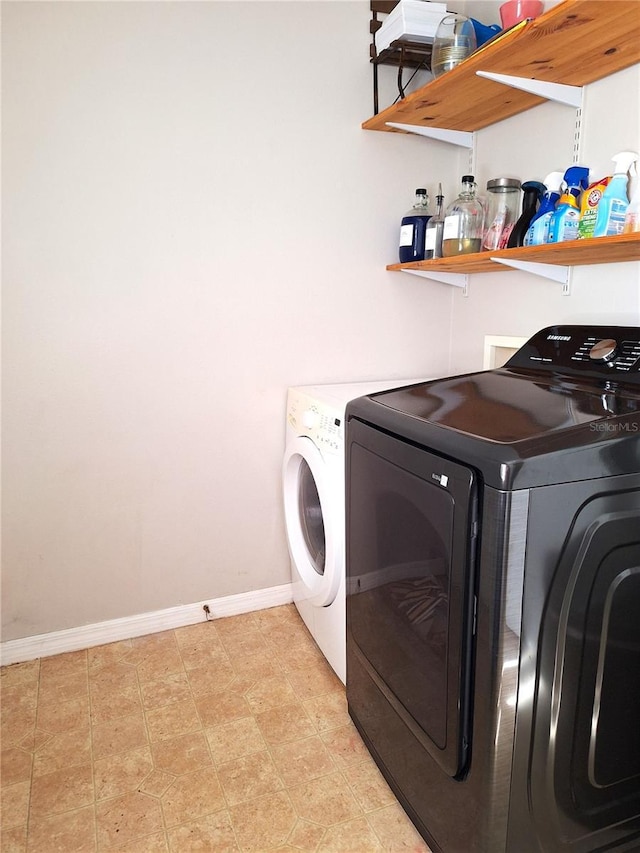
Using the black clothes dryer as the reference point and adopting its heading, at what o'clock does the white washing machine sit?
The white washing machine is roughly at 3 o'clock from the black clothes dryer.

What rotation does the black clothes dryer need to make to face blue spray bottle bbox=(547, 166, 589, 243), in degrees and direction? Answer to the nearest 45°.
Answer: approximately 135° to its right

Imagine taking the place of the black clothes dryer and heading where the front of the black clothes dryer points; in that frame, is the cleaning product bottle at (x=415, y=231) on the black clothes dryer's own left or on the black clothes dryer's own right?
on the black clothes dryer's own right

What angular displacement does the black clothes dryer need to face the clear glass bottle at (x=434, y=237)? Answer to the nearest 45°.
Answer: approximately 135° to its right

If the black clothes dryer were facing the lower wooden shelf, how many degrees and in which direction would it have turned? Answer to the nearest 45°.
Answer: approximately 135° to its right

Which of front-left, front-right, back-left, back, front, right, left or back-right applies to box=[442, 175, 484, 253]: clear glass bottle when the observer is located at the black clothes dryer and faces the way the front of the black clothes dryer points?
back-right

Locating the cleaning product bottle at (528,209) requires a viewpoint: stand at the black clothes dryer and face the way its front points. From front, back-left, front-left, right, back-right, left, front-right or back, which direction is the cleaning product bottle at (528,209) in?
back-right

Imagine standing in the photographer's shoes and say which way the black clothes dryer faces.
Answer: facing the viewer and to the left of the viewer

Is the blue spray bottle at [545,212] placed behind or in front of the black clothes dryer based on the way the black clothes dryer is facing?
behind
